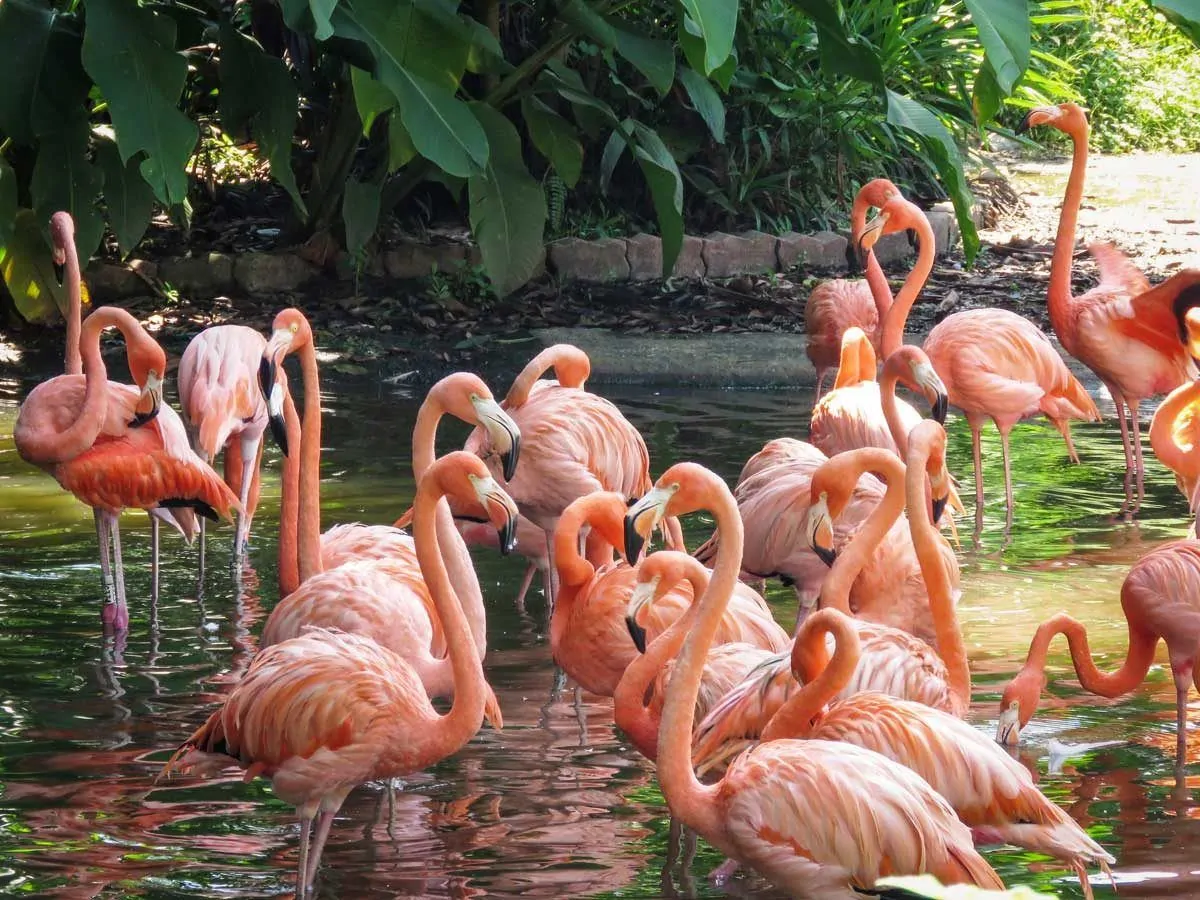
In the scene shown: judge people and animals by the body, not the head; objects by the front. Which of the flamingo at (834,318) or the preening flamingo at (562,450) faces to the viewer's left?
the preening flamingo

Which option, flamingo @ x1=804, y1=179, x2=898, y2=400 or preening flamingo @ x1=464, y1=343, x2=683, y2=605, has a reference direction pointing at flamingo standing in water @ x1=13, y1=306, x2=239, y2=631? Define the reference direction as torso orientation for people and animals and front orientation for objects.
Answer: the preening flamingo

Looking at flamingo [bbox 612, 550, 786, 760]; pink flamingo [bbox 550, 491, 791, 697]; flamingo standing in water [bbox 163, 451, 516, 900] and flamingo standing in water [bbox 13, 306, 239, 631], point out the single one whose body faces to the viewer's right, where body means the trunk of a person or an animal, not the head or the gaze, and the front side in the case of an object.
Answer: flamingo standing in water [bbox 163, 451, 516, 900]

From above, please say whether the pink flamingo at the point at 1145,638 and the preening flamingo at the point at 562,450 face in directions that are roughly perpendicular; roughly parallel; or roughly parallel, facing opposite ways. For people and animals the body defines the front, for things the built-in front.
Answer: roughly parallel

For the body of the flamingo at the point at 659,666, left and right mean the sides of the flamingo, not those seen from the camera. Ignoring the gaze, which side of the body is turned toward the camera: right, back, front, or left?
left

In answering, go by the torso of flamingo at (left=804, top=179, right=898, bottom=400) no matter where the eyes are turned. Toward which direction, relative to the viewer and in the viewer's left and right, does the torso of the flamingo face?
facing to the right of the viewer

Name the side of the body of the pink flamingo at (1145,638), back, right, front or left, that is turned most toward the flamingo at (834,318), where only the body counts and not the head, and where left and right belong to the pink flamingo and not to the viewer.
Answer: right

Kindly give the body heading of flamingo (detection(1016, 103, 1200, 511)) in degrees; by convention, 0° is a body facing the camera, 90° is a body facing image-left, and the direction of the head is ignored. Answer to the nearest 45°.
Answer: approximately 90°

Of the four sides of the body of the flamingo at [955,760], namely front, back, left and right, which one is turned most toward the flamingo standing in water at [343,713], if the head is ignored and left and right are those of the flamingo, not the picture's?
front

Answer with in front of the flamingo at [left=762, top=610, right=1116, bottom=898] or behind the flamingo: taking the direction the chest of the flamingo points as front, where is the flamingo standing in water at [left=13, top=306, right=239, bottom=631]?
in front

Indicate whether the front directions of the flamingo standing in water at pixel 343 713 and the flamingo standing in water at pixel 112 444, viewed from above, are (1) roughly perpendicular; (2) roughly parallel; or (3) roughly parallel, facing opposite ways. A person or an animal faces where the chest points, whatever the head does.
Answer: roughly parallel, facing opposite ways

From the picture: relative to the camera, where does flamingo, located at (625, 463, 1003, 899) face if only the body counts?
to the viewer's left

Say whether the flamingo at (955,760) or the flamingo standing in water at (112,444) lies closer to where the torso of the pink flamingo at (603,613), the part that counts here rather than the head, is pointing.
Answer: the flamingo standing in water

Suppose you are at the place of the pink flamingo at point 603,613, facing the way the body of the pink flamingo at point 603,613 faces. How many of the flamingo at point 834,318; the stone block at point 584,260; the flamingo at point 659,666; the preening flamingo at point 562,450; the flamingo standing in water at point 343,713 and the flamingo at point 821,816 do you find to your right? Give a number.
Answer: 3

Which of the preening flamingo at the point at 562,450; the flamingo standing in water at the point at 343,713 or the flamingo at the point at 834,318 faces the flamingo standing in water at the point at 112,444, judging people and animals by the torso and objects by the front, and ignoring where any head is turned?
the preening flamingo

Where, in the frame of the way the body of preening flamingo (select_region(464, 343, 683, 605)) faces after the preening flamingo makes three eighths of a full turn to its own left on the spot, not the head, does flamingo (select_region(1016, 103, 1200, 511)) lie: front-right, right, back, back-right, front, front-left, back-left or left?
left

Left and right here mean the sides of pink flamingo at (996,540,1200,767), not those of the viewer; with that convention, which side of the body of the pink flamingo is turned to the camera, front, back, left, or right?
left

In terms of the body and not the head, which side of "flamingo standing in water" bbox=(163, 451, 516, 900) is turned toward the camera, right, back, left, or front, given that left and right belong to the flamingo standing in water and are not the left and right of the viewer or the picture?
right
